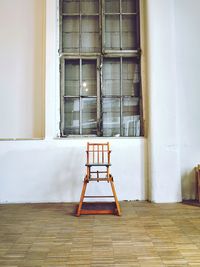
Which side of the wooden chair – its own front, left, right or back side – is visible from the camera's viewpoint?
front
